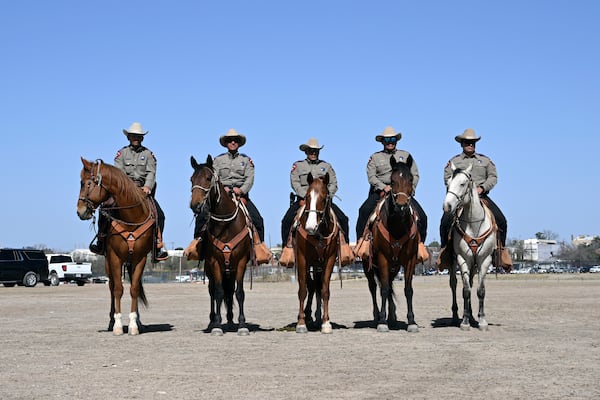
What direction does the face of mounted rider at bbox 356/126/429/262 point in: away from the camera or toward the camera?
toward the camera

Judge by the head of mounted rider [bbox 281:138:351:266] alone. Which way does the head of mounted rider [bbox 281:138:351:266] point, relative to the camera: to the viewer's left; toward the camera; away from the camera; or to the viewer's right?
toward the camera

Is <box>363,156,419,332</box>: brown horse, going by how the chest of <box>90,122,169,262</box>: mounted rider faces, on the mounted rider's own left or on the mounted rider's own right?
on the mounted rider's own left

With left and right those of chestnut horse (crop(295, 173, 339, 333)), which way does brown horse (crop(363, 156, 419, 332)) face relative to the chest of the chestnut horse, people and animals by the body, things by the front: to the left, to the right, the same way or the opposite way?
the same way

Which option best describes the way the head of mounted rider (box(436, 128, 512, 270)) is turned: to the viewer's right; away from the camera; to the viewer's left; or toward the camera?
toward the camera

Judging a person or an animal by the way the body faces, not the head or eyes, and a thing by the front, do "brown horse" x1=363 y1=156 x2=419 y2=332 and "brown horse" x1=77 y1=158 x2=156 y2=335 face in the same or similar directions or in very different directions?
same or similar directions

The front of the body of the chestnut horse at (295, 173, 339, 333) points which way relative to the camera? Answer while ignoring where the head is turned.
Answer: toward the camera

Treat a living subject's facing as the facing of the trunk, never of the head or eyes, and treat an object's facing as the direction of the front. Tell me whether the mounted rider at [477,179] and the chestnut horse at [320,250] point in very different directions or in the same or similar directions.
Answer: same or similar directions

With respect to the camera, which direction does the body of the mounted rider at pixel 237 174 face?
toward the camera

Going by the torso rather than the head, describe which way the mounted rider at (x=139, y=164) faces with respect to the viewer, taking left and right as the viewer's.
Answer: facing the viewer

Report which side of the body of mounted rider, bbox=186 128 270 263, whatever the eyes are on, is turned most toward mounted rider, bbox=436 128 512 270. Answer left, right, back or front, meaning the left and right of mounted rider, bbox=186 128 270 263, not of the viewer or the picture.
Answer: left

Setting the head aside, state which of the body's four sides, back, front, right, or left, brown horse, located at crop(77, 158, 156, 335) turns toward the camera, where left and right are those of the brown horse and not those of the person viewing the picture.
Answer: front

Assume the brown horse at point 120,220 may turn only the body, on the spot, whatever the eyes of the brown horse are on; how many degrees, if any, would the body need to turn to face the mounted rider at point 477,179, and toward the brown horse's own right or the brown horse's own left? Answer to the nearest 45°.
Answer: approximately 90° to the brown horse's own left

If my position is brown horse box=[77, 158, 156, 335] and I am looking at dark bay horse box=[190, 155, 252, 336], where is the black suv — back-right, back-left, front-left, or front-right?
back-left

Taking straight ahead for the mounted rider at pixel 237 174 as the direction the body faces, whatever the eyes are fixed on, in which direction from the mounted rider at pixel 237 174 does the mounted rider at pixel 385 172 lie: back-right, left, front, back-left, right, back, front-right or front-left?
left

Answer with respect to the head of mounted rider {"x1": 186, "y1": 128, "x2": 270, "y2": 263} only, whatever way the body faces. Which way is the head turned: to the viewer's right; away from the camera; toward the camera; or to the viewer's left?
toward the camera

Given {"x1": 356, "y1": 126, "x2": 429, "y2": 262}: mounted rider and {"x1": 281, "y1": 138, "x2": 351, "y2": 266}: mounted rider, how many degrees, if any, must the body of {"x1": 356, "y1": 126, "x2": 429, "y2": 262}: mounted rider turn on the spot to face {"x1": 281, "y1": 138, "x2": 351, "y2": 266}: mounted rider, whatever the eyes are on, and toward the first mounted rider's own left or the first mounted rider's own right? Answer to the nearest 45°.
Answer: approximately 90° to the first mounted rider's own right
